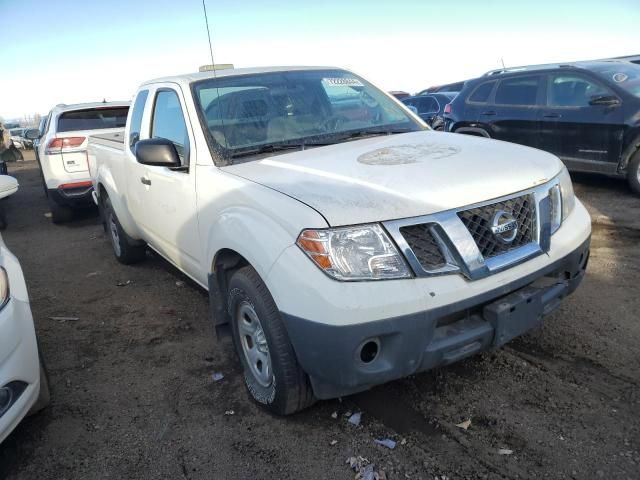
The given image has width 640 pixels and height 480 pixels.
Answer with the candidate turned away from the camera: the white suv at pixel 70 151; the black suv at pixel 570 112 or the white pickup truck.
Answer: the white suv

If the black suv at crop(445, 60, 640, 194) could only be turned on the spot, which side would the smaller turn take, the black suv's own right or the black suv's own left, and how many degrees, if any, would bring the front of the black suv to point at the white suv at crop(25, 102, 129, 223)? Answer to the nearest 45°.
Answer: approximately 135° to the black suv's own right

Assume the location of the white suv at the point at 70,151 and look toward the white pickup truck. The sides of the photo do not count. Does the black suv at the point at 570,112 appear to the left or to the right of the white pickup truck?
left

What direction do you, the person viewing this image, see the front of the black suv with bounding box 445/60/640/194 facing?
facing the viewer and to the right of the viewer

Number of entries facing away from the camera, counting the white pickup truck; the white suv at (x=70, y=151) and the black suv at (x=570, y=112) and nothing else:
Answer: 1

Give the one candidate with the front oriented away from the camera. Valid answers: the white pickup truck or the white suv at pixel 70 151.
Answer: the white suv

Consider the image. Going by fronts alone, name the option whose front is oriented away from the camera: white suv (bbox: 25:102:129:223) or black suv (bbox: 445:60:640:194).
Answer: the white suv

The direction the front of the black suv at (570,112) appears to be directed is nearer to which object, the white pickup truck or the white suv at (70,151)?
the white pickup truck

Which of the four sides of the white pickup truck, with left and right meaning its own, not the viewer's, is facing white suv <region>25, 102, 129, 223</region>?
back

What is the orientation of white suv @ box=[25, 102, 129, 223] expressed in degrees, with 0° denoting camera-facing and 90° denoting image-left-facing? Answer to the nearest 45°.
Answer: approximately 180°

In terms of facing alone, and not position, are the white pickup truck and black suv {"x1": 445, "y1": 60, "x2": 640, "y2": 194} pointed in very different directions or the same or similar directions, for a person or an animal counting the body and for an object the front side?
same or similar directions

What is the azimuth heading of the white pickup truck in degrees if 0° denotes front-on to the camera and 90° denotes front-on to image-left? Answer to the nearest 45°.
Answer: approximately 315°
